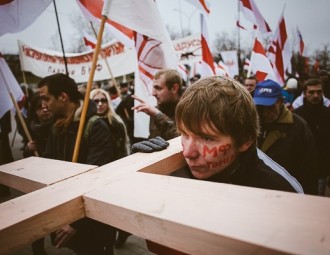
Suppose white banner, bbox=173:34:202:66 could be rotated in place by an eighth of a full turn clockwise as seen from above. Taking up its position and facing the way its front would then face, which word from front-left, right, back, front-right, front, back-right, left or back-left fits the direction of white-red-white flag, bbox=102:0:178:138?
front-left

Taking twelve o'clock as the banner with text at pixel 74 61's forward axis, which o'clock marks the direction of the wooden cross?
The wooden cross is roughly at 12 o'clock from the banner with text.

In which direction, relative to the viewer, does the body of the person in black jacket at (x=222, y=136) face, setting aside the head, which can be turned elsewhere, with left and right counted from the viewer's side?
facing the viewer and to the left of the viewer

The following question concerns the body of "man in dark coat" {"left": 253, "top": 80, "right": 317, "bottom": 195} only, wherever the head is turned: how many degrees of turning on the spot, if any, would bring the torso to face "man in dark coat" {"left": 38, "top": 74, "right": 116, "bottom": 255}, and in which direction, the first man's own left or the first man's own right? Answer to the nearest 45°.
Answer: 0° — they already face them

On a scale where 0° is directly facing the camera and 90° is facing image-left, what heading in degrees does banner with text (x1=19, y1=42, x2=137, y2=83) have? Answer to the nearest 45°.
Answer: approximately 0°

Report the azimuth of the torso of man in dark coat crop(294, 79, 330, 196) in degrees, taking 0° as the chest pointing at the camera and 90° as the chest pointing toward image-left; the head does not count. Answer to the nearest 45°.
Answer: approximately 0°

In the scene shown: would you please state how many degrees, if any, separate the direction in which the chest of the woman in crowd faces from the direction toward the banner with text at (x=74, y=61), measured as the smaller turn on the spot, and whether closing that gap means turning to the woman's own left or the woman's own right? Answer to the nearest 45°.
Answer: approximately 135° to the woman's own right

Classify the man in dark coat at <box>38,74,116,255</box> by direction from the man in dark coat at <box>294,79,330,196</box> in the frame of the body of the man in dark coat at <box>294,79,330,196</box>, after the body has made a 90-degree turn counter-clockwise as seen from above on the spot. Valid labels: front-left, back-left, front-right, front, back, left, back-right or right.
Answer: back-right

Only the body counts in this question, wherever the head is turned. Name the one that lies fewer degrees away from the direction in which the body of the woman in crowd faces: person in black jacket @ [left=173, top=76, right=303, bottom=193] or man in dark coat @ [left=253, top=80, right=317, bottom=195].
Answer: the person in black jacket

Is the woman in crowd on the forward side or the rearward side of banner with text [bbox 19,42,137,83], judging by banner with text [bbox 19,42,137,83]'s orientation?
on the forward side

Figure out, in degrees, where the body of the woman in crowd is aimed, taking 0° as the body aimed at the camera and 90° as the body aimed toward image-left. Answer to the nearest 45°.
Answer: approximately 45°
